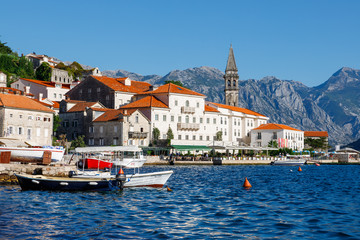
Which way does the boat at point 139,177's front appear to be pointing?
to the viewer's right

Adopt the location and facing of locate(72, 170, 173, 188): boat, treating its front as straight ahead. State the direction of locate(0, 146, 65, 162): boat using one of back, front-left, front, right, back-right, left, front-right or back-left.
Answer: back-left
